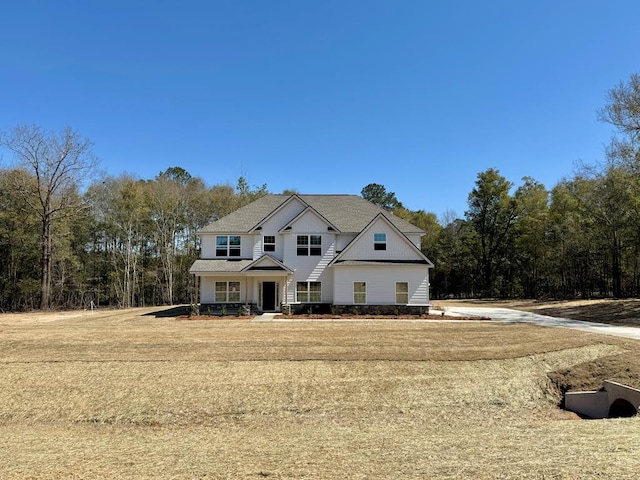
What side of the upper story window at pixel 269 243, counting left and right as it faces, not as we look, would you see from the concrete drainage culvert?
front

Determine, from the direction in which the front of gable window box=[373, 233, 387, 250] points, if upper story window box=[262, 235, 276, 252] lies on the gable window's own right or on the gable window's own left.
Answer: on the gable window's own right

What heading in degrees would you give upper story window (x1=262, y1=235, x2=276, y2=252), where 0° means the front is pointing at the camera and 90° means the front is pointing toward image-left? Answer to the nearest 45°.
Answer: approximately 0°

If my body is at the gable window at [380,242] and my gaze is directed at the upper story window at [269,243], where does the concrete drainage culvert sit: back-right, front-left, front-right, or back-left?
back-left

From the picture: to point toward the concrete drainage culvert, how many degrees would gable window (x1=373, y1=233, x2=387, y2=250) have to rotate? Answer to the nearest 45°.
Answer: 0° — it already faces it

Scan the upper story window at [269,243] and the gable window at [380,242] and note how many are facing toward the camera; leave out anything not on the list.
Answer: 2

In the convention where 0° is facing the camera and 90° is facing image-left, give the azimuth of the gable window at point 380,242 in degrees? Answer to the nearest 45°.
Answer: approximately 0°

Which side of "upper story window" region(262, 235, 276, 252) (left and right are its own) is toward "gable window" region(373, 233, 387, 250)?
left

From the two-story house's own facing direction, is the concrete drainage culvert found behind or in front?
in front
